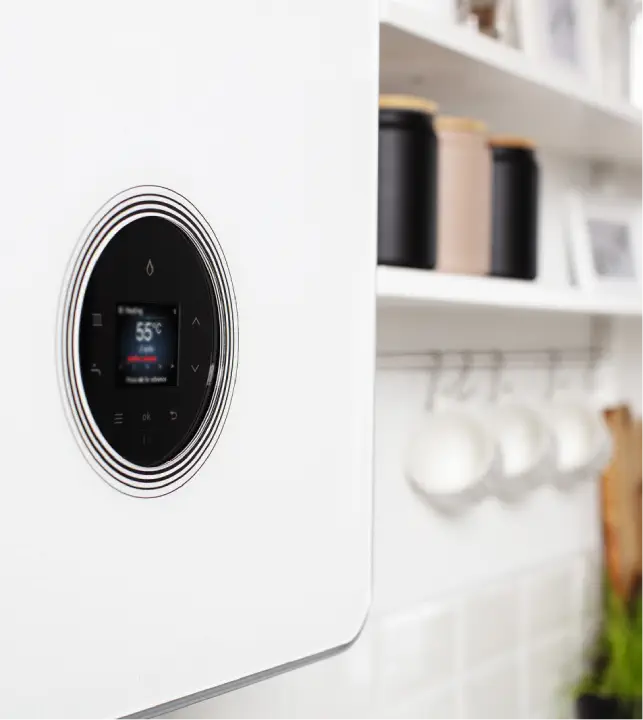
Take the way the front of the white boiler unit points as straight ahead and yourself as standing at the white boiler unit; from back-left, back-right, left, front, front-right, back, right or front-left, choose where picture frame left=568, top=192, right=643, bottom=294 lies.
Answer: left

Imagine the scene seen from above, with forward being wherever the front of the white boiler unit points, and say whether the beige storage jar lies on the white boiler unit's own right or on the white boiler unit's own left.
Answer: on the white boiler unit's own left

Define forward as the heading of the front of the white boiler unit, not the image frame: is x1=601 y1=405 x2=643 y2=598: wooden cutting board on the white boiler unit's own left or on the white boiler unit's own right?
on the white boiler unit's own left

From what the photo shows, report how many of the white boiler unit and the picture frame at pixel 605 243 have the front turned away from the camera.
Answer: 0

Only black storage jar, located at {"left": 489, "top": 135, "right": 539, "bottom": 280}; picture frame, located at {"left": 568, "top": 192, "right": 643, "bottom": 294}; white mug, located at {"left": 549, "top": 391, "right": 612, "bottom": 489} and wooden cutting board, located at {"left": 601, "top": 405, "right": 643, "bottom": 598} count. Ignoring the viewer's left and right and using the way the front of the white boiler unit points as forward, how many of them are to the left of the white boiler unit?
4

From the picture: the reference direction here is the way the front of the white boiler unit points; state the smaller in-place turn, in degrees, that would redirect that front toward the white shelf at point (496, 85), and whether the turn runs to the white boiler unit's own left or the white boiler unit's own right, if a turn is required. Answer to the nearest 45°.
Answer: approximately 90° to the white boiler unit's own left

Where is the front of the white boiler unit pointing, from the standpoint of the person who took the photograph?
facing the viewer and to the right of the viewer

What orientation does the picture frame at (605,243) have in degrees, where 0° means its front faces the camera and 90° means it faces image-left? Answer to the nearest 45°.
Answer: approximately 315°
